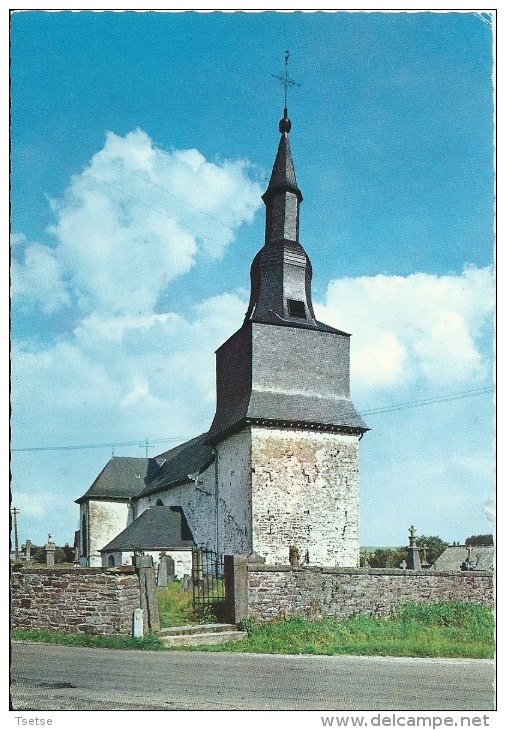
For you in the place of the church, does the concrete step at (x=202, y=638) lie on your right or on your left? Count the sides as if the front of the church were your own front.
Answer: on your right

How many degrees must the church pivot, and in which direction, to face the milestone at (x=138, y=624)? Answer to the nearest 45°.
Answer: approximately 45° to its right

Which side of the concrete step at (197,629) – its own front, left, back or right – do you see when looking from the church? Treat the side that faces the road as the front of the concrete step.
back

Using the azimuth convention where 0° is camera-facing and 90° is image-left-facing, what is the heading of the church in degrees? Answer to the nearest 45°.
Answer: approximately 315°

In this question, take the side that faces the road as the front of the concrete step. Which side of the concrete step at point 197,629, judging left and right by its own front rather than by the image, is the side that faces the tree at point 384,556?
back

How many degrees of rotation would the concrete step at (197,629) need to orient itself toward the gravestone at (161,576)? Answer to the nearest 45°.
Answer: approximately 180°
